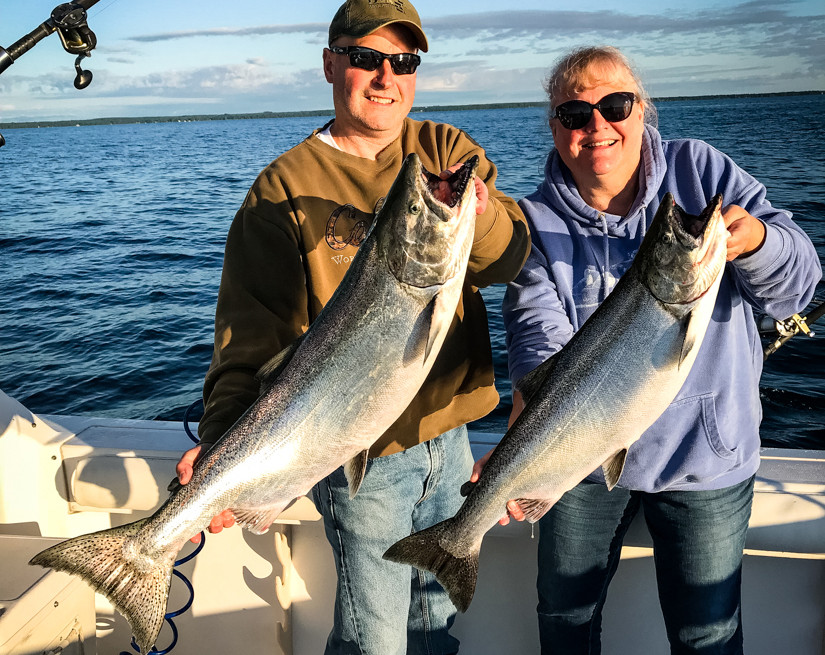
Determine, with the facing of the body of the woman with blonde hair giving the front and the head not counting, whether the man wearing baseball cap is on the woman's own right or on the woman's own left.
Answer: on the woman's own right

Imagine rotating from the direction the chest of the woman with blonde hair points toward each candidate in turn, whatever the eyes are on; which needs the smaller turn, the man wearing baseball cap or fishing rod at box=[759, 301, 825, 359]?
the man wearing baseball cap

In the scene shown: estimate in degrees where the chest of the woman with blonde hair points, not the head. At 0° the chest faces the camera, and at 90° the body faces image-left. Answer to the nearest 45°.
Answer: approximately 0°

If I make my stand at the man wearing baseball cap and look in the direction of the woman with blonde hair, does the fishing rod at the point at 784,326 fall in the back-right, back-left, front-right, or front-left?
front-left

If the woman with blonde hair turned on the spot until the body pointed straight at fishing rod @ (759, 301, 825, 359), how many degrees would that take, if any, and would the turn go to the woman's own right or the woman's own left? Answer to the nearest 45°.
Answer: approximately 135° to the woman's own left

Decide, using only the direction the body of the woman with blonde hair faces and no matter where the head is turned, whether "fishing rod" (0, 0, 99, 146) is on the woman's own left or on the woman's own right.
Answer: on the woman's own right
